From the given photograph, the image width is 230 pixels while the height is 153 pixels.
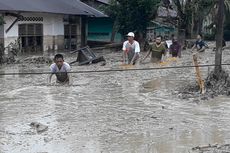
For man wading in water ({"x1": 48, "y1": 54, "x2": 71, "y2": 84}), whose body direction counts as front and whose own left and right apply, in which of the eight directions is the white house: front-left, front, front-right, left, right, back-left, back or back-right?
back

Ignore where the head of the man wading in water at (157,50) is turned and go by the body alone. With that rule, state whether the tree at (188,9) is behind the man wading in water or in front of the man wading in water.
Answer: behind

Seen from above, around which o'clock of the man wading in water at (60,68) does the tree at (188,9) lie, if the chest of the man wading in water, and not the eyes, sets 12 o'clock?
The tree is roughly at 7 o'clock from the man wading in water.

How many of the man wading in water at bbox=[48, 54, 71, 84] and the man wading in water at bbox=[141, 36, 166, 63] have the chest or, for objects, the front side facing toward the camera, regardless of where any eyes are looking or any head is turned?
2

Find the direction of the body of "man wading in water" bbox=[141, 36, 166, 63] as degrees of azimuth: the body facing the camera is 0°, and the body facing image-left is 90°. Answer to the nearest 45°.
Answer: approximately 0°

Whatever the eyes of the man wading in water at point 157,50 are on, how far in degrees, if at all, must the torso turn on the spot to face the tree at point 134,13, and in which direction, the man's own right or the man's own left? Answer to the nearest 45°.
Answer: approximately 180°

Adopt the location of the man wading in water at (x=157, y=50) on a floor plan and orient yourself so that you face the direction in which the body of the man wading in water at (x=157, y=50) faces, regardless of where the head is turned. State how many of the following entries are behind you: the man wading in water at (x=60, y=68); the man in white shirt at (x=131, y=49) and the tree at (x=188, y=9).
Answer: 1

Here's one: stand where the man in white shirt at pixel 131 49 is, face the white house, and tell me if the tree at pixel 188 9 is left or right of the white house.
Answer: right

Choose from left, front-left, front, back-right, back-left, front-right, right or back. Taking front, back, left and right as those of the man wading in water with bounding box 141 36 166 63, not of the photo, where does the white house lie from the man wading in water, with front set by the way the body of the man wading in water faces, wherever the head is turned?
back-right

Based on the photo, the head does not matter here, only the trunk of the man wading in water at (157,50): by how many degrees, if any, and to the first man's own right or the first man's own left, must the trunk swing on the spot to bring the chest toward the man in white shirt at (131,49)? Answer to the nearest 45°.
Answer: approximately 45° to the first man's own right

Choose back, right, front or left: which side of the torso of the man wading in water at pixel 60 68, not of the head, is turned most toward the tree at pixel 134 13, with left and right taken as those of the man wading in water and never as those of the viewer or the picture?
back
